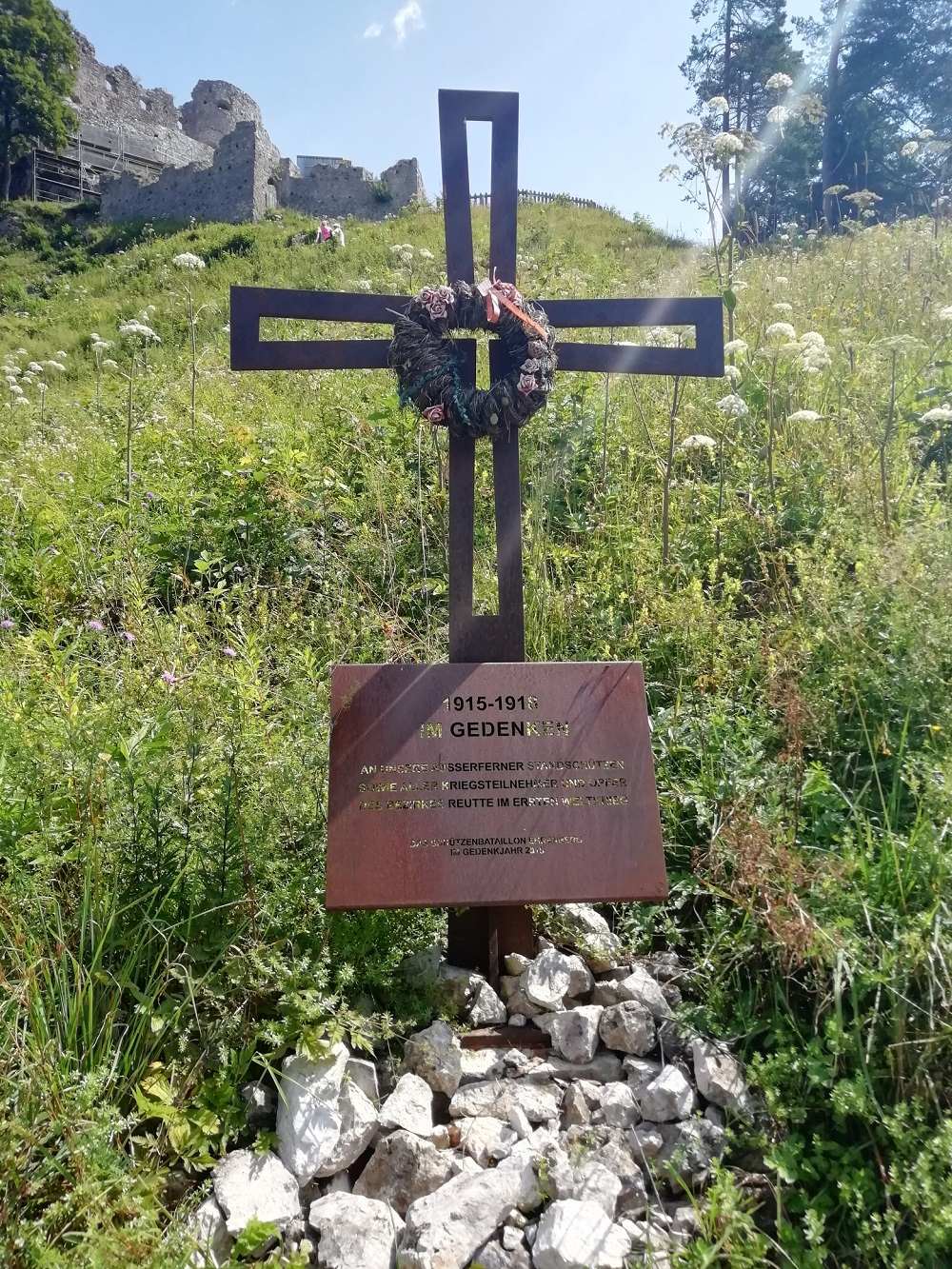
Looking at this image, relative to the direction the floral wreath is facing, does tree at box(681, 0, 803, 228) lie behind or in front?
behind

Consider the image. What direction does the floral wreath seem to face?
toward the camera

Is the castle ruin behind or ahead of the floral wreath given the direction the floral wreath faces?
behind

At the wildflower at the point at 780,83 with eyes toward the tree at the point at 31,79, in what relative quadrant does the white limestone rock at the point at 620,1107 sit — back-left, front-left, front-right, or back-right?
back-left
